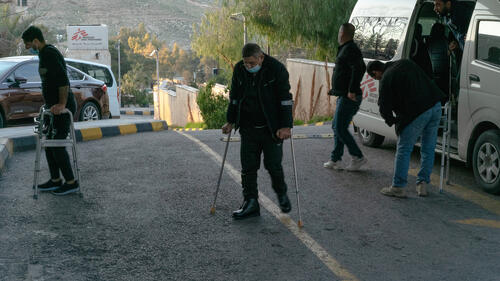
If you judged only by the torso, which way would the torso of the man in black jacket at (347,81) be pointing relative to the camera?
to the viewer's left

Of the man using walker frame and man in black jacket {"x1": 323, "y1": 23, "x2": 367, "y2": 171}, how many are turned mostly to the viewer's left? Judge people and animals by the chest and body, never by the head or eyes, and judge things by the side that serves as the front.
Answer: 2

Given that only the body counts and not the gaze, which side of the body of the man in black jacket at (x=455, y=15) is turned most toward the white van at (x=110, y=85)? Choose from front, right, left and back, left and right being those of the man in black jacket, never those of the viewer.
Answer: right

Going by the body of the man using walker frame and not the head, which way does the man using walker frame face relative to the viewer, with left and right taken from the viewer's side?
facing to the left of the viewer

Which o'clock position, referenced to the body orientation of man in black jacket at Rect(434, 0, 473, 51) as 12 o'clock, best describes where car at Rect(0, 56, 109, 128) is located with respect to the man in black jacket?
The car is roughly at 2 o'clock from the man in black jacket.

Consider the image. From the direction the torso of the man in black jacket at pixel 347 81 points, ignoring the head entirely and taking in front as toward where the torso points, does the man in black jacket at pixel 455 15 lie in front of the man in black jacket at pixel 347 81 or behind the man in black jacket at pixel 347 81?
behind

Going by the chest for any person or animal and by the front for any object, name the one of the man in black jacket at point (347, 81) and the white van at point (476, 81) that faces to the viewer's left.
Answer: the man in black jacket
